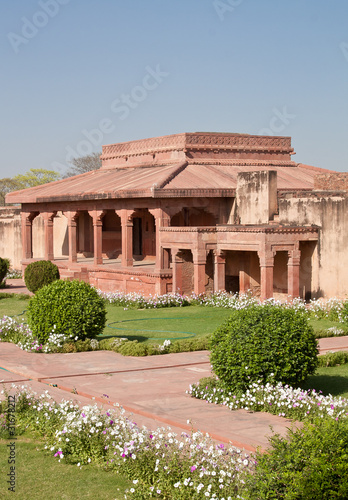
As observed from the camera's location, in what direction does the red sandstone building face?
facing the viewer and to the left of the viewer

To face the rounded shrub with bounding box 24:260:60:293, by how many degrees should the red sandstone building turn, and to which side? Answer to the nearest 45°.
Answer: approximately 45° to its right

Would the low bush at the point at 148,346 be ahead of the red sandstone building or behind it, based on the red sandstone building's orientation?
ahead

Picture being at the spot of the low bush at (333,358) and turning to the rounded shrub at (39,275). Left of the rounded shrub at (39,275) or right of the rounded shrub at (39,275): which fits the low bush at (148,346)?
left

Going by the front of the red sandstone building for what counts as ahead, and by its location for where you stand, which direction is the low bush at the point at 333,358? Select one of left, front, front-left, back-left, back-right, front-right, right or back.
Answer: front-left

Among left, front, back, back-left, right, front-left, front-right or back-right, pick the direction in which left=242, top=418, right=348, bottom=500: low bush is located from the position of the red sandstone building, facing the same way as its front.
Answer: front-left

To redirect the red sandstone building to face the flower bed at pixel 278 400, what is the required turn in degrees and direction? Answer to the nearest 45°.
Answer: approximately 45° to its left

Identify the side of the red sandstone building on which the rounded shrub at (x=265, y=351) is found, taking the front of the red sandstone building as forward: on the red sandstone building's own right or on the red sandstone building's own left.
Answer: on the red sandstone building's own left
